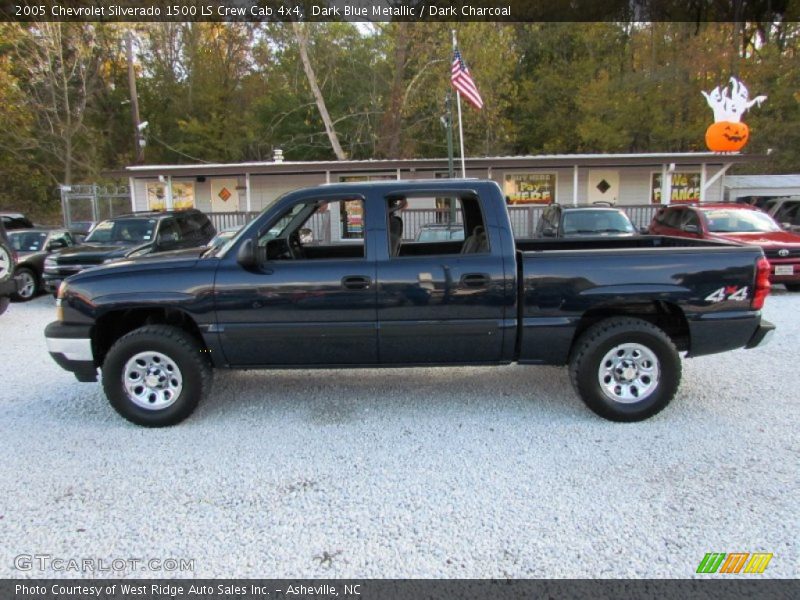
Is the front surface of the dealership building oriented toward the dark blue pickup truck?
yes

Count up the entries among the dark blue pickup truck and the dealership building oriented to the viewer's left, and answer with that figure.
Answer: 1

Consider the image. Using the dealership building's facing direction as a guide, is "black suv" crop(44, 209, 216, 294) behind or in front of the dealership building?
in front

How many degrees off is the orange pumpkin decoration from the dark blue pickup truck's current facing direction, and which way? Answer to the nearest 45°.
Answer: approximately 135° to its right

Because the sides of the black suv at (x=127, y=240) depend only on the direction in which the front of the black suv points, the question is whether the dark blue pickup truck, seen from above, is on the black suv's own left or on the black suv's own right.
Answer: on the black suv's own left

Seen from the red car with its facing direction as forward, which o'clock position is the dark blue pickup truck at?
The dark blue pickup truck is roughly at 2 o'clock from the red car.

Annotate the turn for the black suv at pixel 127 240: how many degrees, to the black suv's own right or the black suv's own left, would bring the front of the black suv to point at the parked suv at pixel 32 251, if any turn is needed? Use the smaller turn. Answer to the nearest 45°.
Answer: approximately 90° to the black suv's own right

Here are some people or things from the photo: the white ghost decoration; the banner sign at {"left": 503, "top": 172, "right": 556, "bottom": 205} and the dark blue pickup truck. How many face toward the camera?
2

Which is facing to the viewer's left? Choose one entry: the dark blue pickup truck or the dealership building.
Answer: the dark blue pickup truck

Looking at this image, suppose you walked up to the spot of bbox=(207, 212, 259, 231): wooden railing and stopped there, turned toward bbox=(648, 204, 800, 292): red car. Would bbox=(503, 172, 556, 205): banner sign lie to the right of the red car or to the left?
left

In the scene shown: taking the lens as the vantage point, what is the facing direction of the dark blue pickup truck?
facing to the left of the viewer
